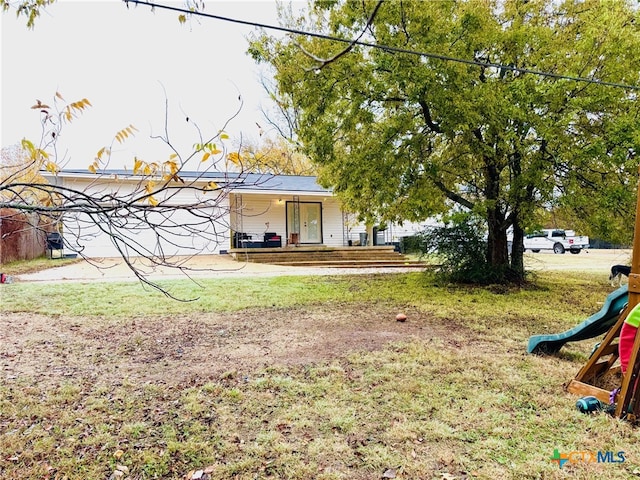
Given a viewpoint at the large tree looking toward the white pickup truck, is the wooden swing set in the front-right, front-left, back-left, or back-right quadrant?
back-right

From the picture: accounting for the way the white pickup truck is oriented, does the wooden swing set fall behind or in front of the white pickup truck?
behind
